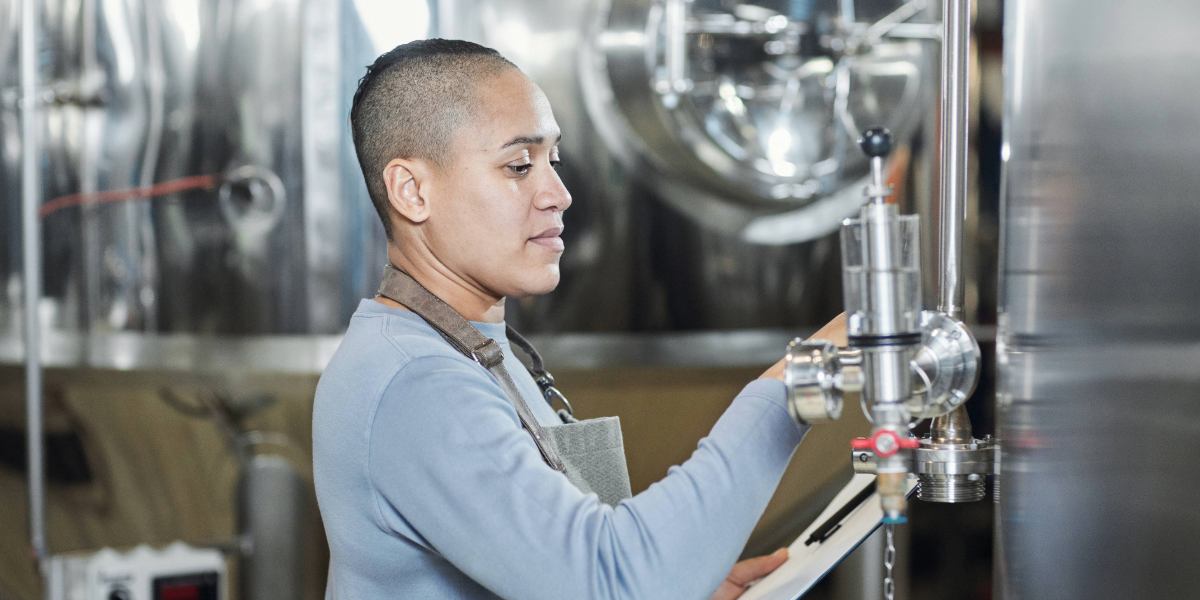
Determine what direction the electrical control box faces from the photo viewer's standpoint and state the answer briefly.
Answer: facing the viewer

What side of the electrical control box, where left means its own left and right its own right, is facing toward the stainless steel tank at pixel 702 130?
left

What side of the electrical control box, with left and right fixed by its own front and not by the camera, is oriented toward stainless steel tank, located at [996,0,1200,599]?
front

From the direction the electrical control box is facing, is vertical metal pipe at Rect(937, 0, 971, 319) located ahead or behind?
ahead
